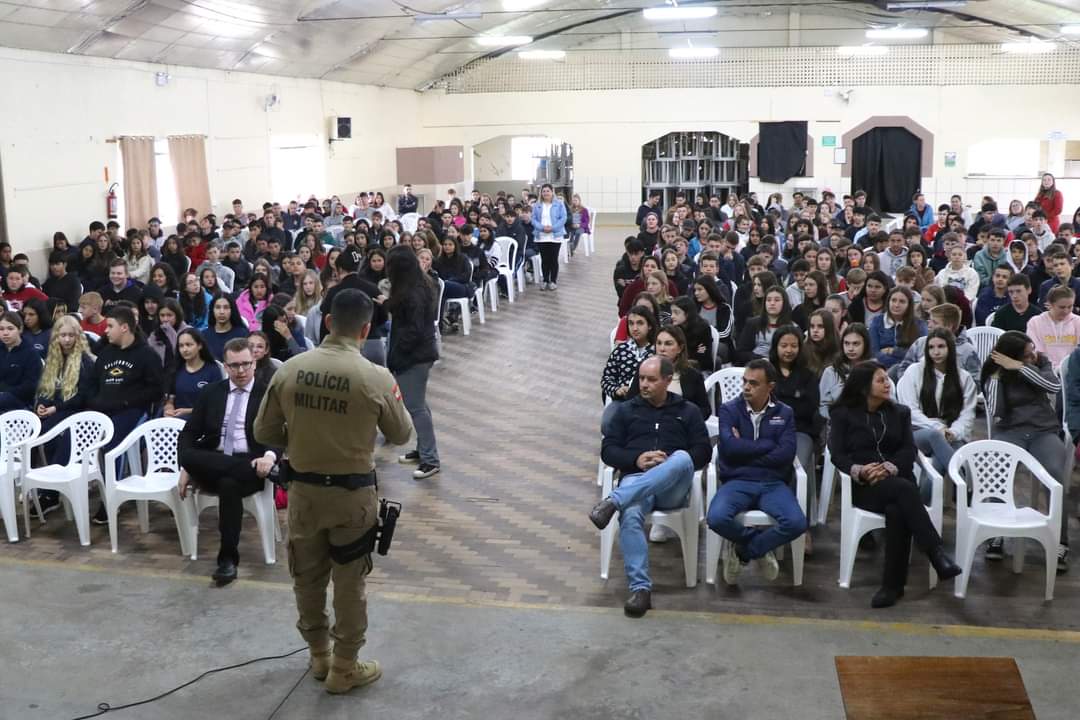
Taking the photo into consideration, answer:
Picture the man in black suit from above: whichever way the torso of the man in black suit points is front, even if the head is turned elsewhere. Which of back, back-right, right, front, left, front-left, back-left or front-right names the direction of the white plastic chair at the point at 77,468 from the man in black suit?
back-right

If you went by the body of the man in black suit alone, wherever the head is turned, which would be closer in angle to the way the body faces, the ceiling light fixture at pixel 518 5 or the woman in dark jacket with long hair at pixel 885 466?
the woman in dark jacket with long hair

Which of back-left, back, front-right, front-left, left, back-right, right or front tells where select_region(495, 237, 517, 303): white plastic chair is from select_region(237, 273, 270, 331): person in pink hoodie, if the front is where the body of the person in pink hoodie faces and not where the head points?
back-left

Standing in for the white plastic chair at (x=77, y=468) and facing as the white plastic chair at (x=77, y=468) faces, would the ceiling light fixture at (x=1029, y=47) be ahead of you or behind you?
behind

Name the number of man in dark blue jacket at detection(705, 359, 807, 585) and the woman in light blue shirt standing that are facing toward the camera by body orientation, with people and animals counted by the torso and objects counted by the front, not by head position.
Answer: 2

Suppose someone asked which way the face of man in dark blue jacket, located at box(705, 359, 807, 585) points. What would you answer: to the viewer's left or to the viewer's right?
to the viewer's left

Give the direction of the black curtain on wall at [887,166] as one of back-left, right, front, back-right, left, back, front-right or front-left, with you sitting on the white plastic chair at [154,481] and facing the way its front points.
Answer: back

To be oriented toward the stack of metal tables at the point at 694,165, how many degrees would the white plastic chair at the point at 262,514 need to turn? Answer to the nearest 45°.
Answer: approximately 135° to its left
